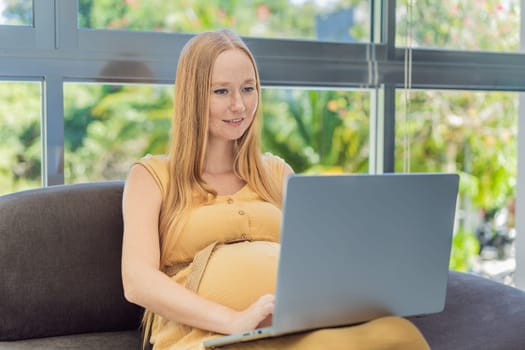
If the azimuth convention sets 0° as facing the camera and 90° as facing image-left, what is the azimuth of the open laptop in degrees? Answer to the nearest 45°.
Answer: approximately 135°

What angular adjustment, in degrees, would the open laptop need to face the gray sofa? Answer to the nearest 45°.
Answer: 0° — it already faces it
